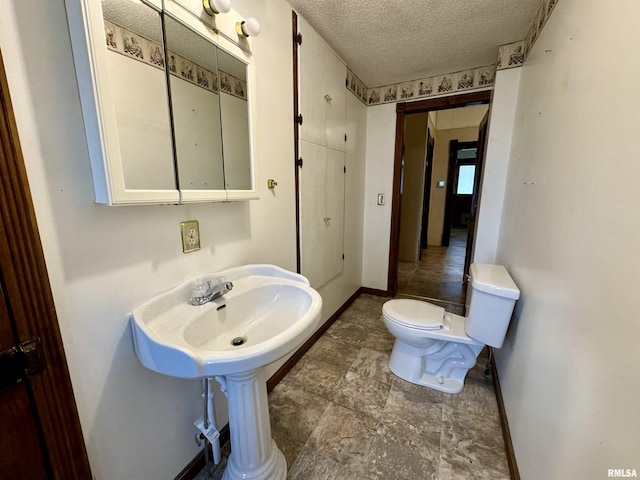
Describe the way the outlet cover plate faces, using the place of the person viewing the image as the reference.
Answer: facing the viewer and to the right of the viewer

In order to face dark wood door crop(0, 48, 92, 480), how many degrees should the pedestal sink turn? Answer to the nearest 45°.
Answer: approximately 135° to its right

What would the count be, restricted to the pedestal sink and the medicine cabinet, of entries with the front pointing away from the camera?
0

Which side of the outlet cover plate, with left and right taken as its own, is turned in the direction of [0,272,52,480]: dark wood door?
right

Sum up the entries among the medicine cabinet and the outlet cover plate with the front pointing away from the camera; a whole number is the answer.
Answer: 0

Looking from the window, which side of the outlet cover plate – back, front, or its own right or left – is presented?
left

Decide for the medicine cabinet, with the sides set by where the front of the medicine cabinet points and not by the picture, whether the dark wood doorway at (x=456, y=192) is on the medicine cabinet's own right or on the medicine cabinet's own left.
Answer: on the medicine cabinet's own left

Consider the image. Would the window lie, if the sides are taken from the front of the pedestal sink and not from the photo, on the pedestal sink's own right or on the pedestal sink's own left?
on the pedestal sink's own left
